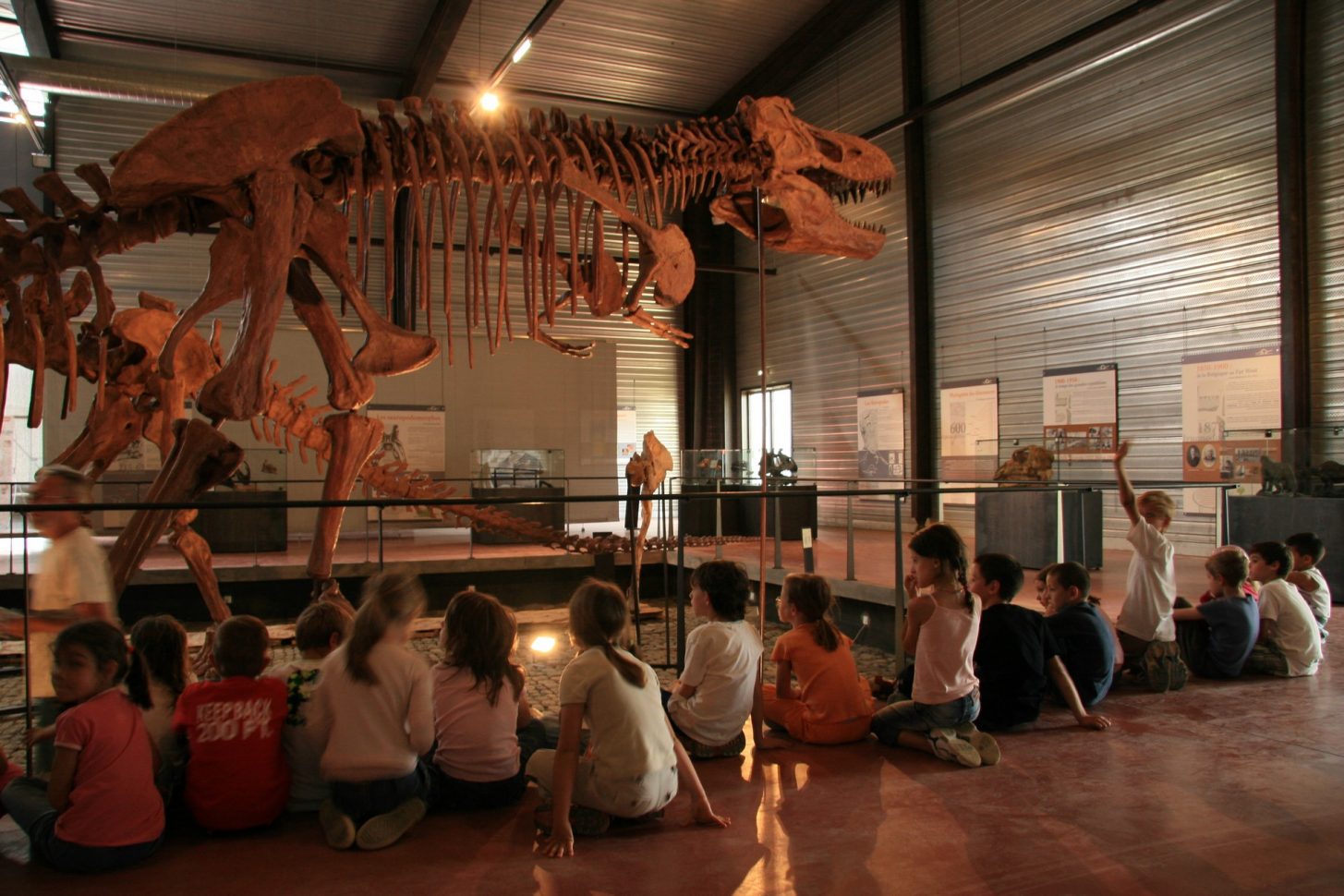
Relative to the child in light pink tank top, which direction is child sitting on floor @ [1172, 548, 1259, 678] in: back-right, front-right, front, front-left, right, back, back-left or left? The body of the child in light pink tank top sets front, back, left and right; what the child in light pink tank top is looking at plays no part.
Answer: right

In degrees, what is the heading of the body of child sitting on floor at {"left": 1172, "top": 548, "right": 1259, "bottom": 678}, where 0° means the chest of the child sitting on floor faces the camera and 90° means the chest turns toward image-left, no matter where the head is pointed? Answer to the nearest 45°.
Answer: approximately 135°

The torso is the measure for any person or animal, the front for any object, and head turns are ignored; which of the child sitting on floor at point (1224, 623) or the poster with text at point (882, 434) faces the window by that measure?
the child sitting on floor

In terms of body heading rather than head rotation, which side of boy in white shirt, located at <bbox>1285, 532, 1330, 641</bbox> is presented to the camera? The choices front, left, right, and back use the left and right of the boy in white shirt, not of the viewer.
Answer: left

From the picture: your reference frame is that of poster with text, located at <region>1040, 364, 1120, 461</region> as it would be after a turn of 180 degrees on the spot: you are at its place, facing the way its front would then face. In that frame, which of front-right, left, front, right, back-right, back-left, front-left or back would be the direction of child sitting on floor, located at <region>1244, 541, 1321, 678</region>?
back-right

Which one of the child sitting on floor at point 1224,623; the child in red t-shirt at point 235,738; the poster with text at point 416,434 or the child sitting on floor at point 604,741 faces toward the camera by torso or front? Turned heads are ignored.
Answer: the poster with text

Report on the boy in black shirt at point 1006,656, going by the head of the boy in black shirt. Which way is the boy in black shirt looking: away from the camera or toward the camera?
away from the camera

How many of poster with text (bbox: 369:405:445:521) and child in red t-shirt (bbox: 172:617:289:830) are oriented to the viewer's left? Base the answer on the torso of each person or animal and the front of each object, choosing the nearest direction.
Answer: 0

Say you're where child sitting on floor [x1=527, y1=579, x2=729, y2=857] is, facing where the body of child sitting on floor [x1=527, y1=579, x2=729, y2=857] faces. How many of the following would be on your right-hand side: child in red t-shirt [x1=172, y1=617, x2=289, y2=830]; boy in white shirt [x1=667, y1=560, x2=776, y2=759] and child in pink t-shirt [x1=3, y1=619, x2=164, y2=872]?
1

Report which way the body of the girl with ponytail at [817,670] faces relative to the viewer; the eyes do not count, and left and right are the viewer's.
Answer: facing away from the viewer and to the left of the viewer

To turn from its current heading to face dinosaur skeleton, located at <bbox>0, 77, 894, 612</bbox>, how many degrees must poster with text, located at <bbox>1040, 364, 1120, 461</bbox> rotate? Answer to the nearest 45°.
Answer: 0° — it already faces it

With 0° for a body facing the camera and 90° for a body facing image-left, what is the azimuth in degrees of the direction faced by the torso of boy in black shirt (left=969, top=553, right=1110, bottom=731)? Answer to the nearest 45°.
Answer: approximately 135°

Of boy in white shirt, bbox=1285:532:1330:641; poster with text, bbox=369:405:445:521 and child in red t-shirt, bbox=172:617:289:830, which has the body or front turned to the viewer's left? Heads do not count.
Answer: the boy in white shirt

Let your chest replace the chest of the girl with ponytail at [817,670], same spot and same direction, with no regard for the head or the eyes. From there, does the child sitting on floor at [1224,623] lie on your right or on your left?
on your right

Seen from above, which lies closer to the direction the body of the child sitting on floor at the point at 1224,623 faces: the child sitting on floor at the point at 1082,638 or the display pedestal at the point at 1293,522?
the display pedestal
